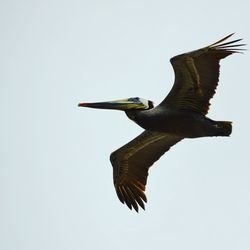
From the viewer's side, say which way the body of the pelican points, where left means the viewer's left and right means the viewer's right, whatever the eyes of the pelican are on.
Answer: facing to the left of the viewer
